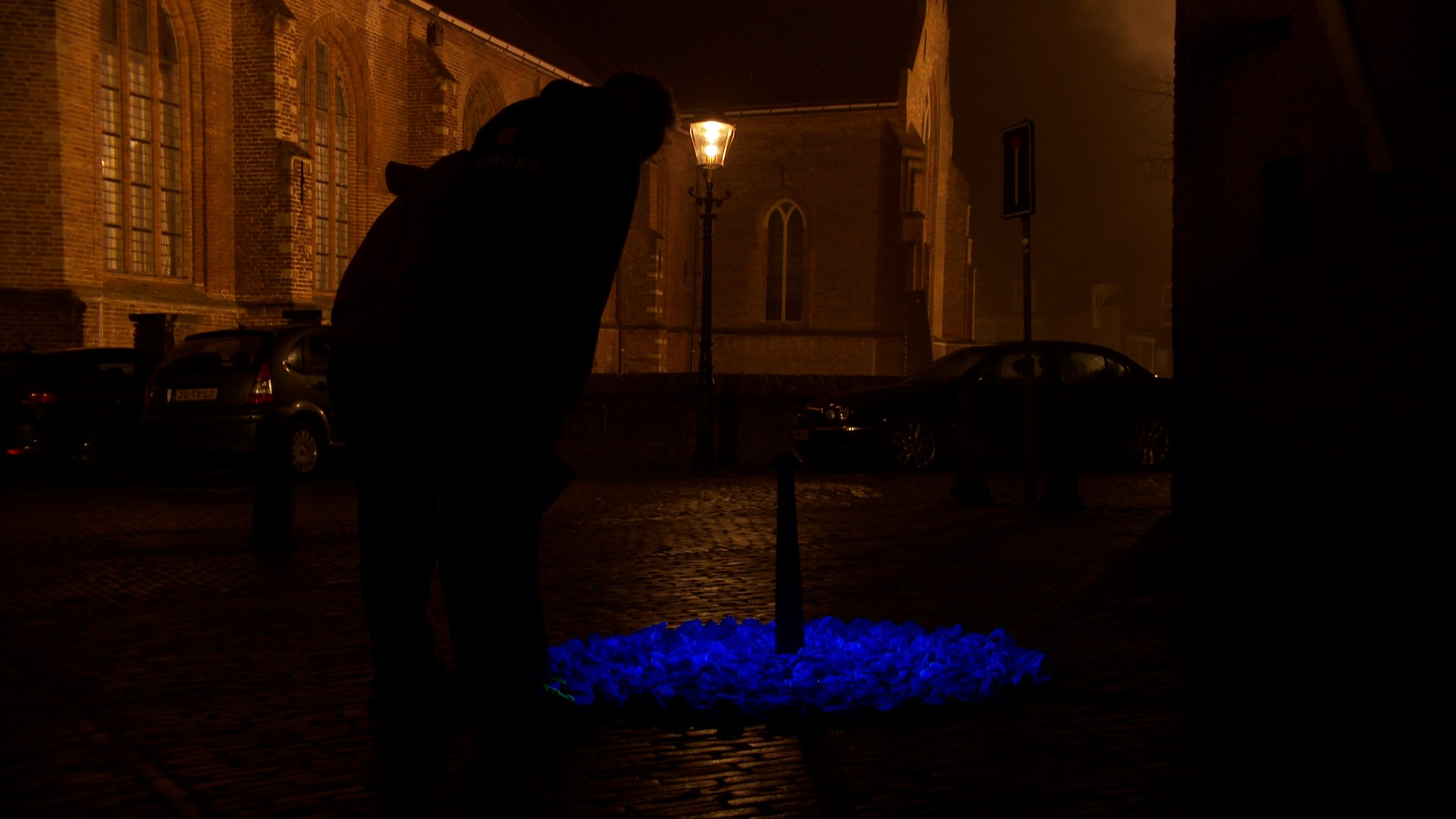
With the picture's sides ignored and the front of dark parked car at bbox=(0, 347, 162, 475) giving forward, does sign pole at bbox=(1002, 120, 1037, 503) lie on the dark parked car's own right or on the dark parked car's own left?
on the dark parked car's own right

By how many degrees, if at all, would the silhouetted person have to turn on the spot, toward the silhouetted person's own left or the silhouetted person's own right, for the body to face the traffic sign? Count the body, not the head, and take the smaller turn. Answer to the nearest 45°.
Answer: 0° — they already face it

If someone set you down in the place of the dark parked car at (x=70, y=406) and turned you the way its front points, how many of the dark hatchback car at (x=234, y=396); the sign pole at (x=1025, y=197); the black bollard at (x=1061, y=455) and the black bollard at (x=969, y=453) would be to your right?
4

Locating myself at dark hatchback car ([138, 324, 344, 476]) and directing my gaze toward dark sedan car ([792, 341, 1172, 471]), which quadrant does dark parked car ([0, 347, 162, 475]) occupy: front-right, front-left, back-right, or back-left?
back-left

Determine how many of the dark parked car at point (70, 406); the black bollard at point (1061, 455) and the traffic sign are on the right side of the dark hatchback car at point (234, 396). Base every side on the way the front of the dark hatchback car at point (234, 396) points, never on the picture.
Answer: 2

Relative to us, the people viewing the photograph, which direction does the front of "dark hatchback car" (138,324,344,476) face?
facing away from the viewer and to the right of the viewer

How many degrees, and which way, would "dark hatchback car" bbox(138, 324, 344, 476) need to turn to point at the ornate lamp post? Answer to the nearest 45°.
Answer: approximately 45° to its right

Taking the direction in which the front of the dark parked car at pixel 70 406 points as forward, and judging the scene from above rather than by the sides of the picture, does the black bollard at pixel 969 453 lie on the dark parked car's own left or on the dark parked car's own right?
on the dark parked car's own right

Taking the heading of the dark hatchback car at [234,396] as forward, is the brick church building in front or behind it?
in front

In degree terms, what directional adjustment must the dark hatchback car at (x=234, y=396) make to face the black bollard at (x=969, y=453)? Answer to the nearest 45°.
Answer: approximately 90° to its right

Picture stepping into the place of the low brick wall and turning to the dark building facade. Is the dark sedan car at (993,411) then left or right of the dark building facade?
left

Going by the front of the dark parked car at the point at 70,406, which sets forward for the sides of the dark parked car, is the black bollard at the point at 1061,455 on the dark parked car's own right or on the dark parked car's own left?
on the dark parked car's own right

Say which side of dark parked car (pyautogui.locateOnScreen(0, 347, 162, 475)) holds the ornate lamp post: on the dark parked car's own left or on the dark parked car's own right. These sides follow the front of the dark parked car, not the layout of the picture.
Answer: on the dark parked car's own right

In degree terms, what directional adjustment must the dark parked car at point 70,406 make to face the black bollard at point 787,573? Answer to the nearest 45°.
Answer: approximately 135° to its right

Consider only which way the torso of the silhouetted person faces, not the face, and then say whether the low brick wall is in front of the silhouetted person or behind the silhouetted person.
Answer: in front

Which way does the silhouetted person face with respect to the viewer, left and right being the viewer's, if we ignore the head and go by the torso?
facing away from the viewer and to the right of the viewer

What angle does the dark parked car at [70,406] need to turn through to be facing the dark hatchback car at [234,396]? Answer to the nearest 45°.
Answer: approximately 90° to its right

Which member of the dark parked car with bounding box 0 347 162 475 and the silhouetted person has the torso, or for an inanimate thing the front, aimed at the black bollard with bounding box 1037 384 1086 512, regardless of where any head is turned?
the silhouetted person
